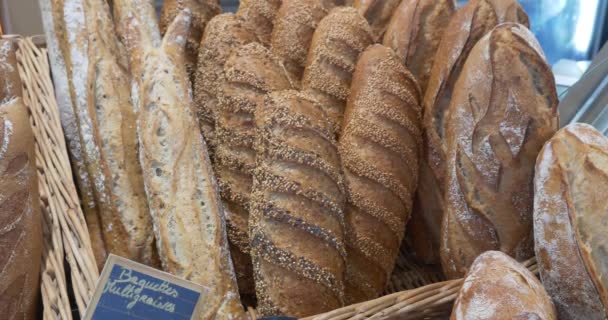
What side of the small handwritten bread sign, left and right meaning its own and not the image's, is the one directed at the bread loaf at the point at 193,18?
back

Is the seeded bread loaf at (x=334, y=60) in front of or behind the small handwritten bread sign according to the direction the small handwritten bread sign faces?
behind

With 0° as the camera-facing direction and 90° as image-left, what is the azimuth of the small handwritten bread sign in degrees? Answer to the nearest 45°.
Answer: approximately 0°

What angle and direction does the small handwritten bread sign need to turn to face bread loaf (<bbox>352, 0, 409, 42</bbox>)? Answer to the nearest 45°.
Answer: approximately 135° to its left

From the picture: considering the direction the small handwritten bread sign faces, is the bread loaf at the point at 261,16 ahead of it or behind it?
behind

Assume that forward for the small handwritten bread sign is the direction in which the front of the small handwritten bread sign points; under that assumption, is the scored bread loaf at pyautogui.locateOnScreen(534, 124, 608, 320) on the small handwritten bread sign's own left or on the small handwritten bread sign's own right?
on the small handwritten bread sign's own left

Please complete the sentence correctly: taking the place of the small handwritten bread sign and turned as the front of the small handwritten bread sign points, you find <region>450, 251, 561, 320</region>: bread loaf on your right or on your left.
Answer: on your left

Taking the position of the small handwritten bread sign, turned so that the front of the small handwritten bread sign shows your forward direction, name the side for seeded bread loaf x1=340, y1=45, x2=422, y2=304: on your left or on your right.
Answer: on your left
